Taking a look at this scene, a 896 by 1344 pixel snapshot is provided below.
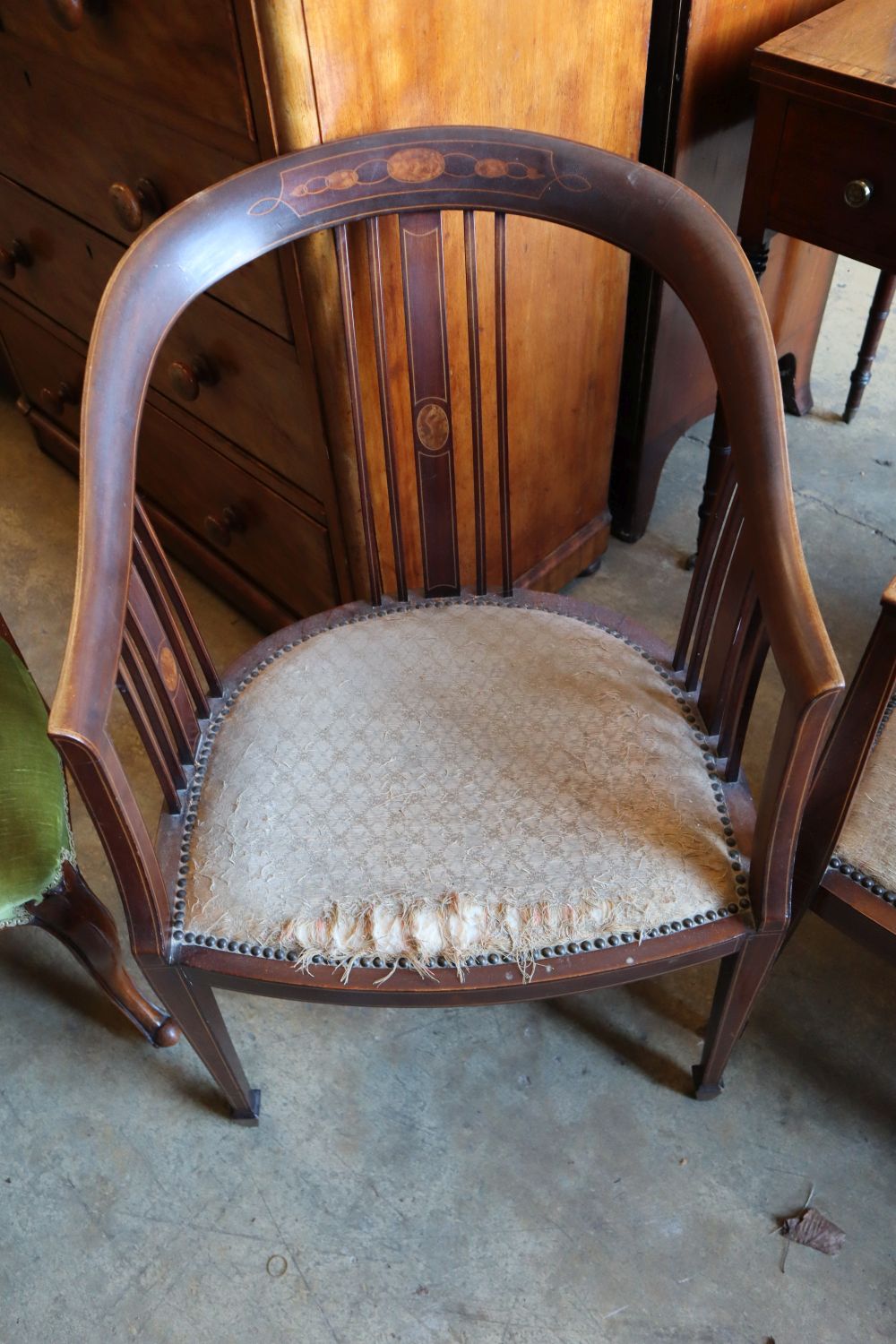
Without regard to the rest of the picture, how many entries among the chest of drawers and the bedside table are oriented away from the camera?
0

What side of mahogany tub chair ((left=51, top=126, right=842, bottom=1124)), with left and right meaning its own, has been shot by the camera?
front

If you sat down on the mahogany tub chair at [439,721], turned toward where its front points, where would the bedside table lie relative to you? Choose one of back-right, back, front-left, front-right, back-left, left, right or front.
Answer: back-left

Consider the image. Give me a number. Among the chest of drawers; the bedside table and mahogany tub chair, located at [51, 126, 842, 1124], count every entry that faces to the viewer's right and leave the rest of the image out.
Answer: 0

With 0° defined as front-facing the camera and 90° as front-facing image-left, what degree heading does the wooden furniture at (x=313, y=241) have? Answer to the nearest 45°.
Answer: approximately 45°

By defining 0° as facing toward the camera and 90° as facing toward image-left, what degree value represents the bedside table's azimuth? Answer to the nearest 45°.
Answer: approximately 45°

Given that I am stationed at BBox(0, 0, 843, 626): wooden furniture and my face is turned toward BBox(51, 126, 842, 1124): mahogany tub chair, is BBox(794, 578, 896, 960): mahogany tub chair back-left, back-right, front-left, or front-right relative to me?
front-left

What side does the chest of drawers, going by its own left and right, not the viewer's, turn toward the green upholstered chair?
front

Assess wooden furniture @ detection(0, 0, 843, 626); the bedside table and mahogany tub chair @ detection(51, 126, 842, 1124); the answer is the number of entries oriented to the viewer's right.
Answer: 0

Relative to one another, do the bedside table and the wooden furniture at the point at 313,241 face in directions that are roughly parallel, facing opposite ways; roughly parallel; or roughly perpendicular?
roughly parallel
